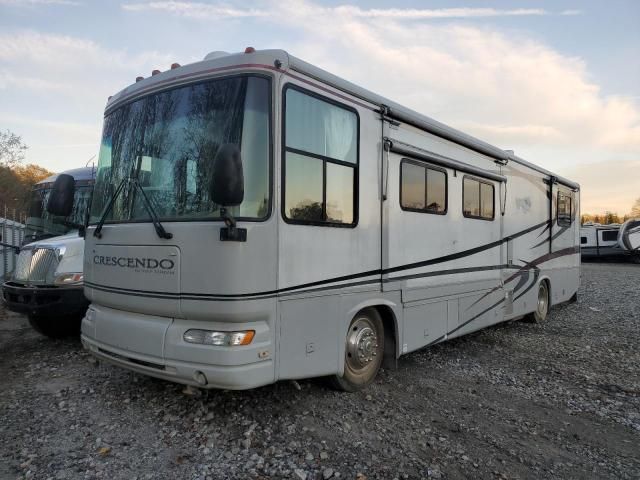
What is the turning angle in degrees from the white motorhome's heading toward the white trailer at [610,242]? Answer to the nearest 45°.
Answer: approximately 180°

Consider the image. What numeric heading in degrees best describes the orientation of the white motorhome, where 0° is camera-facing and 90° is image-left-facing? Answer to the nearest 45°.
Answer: approximately 45°
